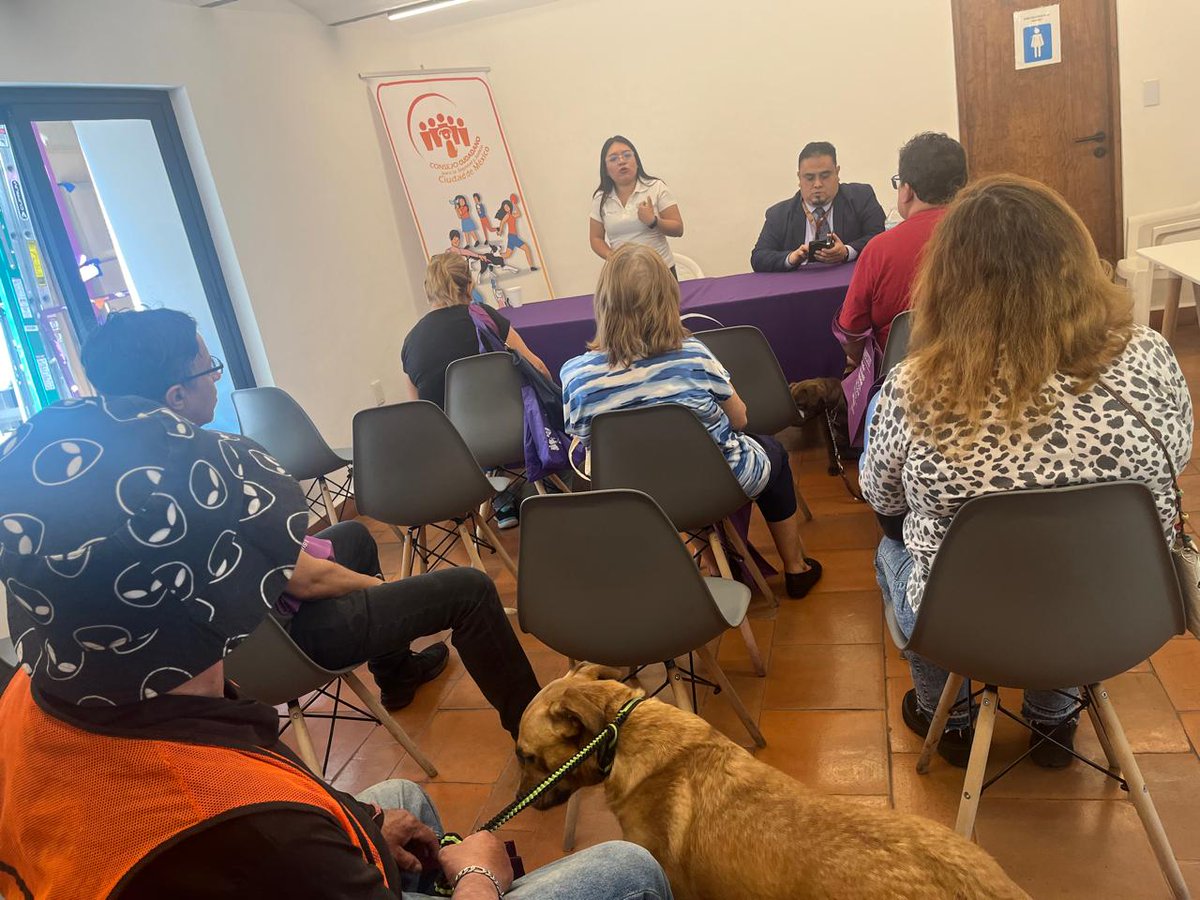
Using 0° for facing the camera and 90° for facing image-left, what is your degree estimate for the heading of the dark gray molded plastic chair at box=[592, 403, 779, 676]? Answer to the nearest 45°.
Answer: approximately 225°

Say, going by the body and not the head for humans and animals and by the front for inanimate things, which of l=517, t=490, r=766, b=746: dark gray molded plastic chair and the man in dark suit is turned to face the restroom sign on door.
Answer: the dark gray molded plastic chair

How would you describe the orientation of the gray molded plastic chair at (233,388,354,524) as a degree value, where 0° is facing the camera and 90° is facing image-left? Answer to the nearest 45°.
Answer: approximately 225°

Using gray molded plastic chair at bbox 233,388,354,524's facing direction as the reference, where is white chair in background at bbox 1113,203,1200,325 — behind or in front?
in front

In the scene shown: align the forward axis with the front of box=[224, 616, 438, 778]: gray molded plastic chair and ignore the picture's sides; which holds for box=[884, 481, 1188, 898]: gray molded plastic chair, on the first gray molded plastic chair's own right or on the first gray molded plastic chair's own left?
on the first gray molded plastic chair's own right

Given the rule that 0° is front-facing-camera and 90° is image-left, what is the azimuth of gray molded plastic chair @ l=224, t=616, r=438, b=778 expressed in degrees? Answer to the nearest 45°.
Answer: approximately 225°

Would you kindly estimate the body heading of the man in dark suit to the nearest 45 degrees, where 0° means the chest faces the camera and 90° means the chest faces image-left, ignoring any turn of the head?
approximately 0°

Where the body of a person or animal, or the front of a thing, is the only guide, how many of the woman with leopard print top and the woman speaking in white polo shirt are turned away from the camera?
1

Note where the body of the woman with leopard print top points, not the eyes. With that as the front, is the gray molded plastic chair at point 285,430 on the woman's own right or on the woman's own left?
on the woman's own left

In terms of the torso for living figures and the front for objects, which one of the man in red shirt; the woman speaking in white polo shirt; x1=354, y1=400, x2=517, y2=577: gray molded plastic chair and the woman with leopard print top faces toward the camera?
the woman speaking in white polo shirt

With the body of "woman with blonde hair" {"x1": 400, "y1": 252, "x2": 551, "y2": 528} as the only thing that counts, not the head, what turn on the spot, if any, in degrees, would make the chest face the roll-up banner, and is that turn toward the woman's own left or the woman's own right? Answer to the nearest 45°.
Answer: approximately 45° to the woman's own left

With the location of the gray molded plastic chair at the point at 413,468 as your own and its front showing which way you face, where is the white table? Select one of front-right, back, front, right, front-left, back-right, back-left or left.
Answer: front-right
